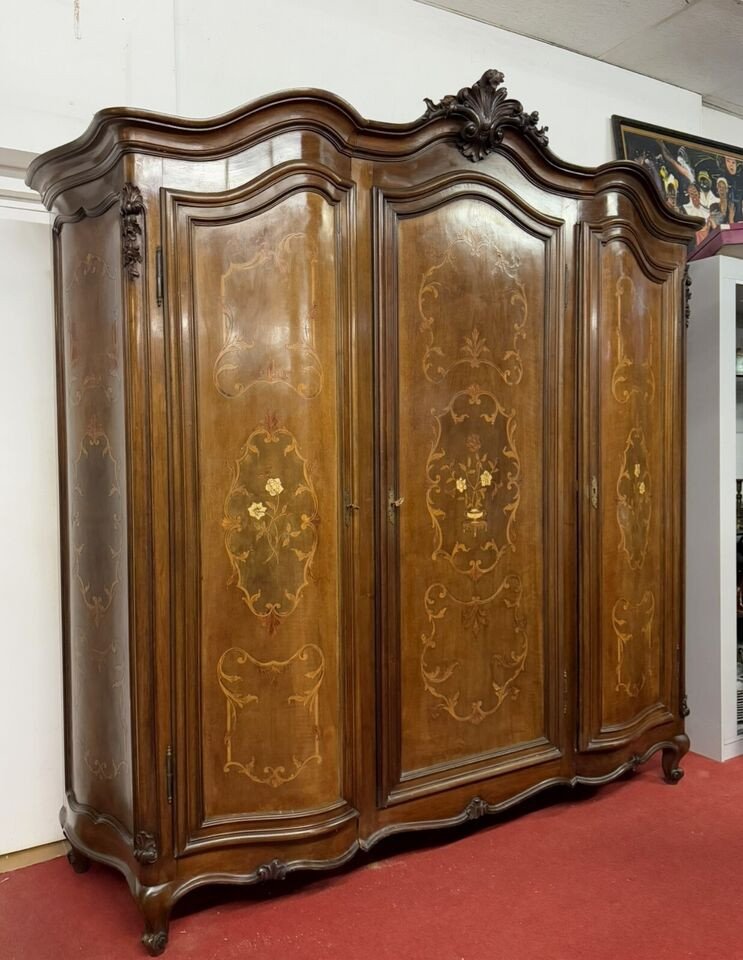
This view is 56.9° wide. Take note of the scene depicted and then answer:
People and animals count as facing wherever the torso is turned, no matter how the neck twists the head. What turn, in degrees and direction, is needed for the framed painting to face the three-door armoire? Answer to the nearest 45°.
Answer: approximately 90° to its right

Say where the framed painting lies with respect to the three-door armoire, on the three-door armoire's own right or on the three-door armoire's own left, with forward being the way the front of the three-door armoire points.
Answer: on the three-door armoire's own left

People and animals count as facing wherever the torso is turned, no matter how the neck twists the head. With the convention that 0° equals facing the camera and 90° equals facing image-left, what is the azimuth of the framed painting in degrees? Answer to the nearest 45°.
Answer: approximately 315°

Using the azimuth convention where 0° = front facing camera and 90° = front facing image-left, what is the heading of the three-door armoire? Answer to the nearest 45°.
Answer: approximately 315°
